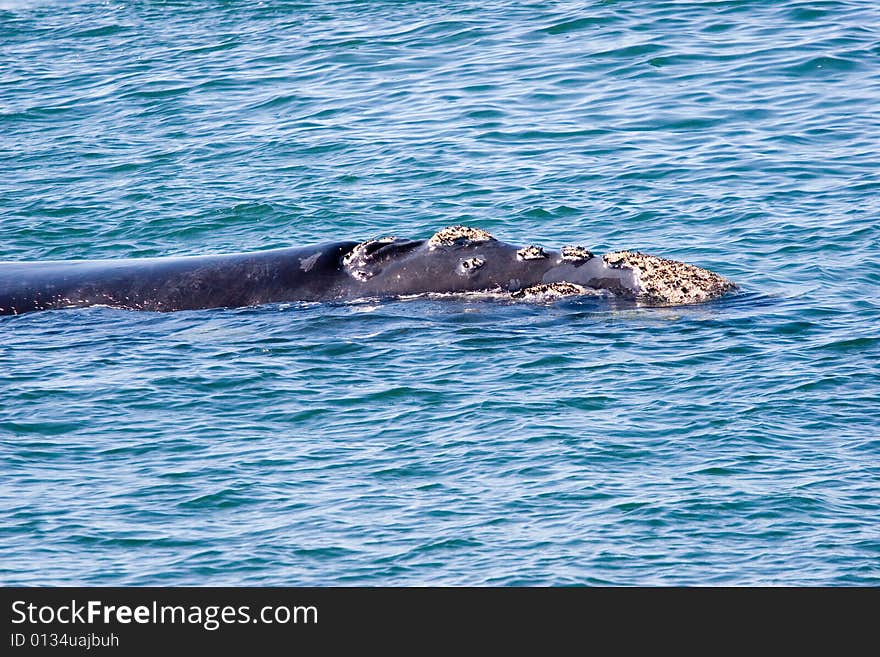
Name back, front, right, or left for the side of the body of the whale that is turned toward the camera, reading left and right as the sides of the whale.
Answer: right
